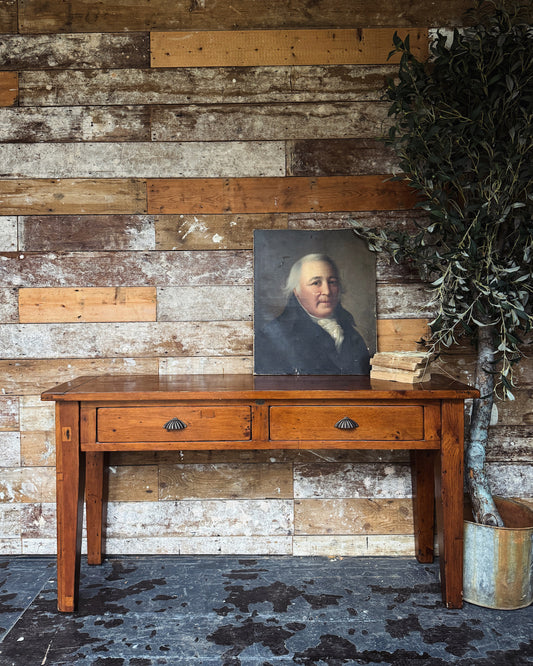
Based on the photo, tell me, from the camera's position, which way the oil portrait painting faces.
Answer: facing the viewer

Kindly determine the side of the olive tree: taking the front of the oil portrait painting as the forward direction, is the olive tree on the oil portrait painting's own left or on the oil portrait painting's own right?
on the oil portrait painting's own left

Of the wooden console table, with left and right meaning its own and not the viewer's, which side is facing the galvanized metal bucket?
left

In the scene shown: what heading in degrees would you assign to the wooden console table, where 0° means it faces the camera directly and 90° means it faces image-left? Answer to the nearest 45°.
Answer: approximately 0°
